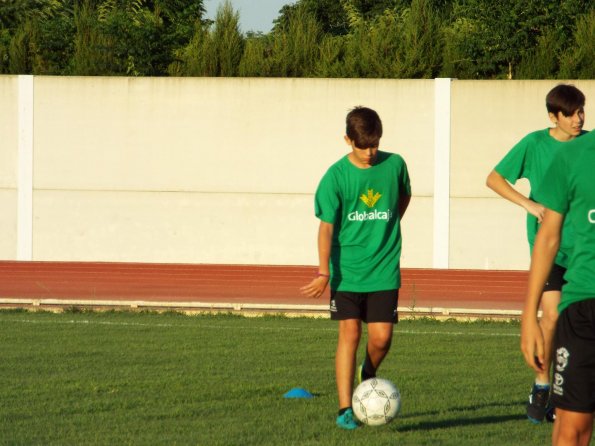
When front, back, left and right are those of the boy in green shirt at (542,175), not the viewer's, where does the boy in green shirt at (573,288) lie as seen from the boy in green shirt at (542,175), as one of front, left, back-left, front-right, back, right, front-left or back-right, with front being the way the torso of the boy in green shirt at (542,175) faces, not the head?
front-right

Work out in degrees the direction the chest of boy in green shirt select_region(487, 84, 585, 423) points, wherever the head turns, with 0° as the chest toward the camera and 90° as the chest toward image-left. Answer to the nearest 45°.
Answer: approximately 315°

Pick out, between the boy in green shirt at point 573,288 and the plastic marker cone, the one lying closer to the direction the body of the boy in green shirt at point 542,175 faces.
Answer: the boy in green shirt

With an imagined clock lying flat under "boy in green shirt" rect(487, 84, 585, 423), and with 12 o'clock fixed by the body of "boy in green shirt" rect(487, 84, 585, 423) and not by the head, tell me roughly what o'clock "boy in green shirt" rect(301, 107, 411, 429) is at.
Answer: "boy in green shirt" rect(301, 107, 411, 429) is roughly at 4 o'clock from "boy in green shirt" rect(487, 84, 585, 423).

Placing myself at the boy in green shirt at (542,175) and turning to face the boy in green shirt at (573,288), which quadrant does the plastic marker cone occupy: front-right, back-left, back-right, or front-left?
back-right
